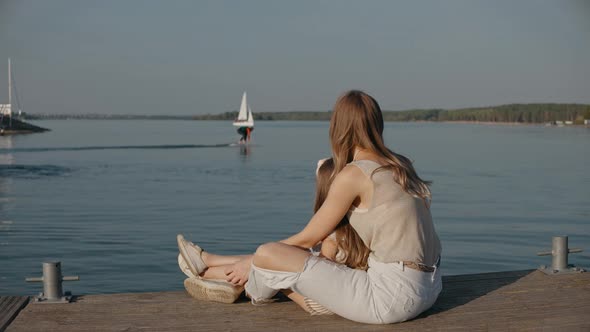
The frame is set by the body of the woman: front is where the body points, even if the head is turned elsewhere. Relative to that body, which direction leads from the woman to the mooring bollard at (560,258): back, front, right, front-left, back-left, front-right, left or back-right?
right

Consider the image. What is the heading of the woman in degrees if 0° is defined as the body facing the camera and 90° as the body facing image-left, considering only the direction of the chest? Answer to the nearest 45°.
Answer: approximately 135°

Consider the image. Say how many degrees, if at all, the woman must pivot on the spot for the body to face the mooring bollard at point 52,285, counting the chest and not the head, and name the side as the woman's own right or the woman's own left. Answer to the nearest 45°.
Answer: approximately 45° to the woman's own left
